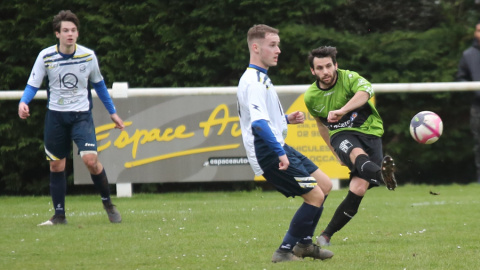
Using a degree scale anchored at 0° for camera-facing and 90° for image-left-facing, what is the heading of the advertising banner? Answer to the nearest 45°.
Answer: approximately 0°

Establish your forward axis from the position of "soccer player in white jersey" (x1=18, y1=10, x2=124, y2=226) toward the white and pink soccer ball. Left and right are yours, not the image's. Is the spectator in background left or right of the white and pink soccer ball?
left

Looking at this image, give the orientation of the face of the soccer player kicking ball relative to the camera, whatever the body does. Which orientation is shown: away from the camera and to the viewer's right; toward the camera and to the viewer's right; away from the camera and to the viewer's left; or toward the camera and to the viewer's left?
toward the camera and to the viewer's right

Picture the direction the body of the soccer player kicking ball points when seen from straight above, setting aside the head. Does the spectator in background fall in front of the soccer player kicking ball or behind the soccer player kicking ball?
behind

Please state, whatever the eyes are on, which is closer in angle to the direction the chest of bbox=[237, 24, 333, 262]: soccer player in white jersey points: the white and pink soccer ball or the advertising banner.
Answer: the white and pink soccer ball

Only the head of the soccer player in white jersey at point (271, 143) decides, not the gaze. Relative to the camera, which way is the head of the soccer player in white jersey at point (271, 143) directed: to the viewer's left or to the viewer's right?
to the viewer's right

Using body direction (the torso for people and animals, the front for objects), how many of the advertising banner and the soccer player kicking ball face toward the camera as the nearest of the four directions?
2

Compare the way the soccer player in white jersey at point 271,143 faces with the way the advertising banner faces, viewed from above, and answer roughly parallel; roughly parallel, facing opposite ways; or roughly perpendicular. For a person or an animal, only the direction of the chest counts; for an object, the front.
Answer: roughly perpendicular

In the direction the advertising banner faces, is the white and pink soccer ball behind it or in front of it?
in front

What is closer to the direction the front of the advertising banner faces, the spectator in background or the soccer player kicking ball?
the soccer player kicking ball
